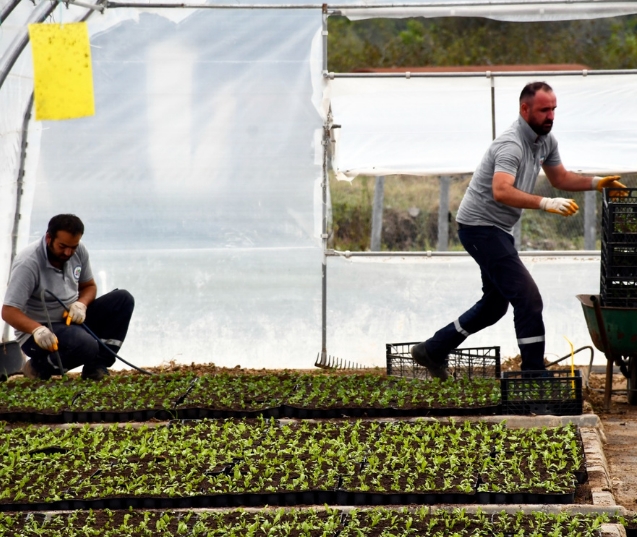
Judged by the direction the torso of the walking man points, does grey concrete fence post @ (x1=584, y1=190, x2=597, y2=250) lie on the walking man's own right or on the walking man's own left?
on the walking man's own left

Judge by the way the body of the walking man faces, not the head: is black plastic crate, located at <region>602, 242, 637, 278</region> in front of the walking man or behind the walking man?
in front

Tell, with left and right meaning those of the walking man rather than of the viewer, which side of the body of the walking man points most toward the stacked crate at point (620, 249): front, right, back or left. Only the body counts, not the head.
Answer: front

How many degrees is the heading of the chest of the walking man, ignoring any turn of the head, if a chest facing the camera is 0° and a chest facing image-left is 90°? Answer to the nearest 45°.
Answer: approximately 270°

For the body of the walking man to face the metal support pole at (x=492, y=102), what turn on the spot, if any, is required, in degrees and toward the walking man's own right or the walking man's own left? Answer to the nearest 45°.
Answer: approximately 90° to the walking man's own left
